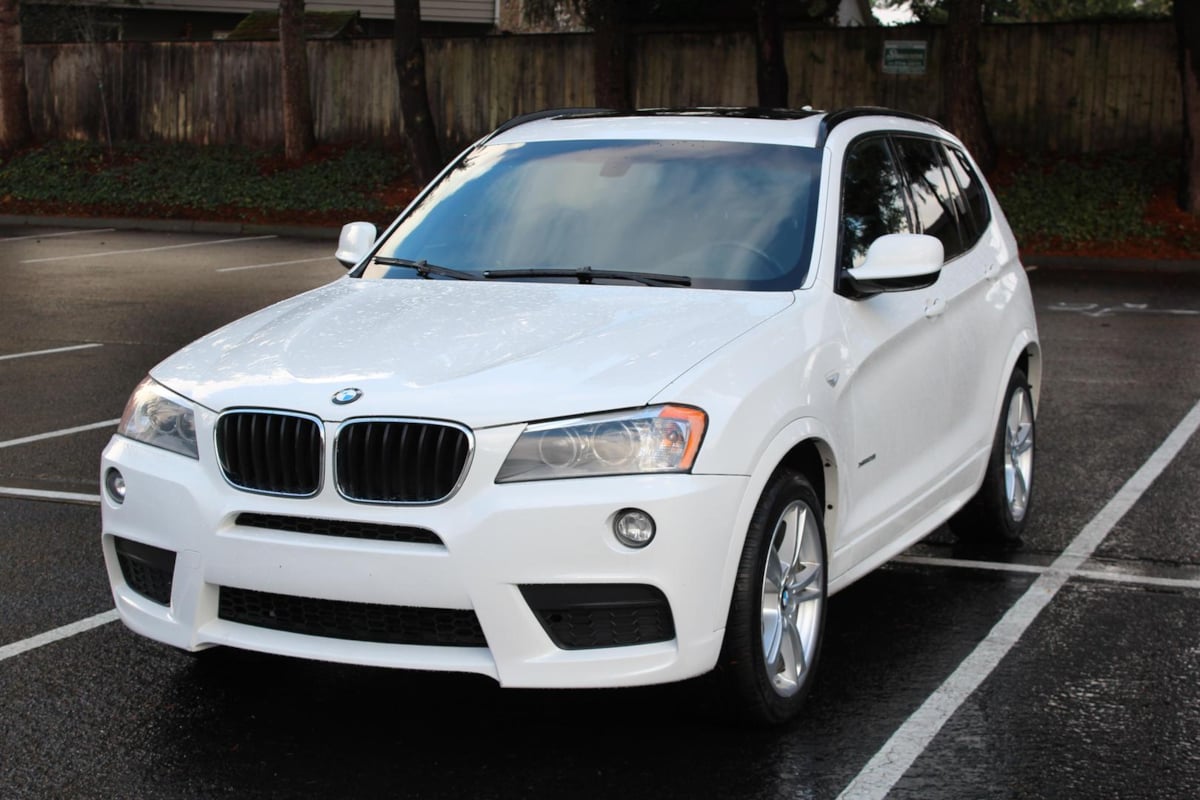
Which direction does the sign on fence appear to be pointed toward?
toward the camera

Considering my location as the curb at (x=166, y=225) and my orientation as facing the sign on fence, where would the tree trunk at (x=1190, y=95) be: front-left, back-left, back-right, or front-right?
front-right

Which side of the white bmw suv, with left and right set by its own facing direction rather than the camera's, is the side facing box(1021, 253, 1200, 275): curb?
back

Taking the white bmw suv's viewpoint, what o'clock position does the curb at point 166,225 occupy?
The curb is roughly at 4 o'clock from the white bmw suv.

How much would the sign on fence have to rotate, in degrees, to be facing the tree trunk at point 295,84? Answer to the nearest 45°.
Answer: approximately 90° to its right

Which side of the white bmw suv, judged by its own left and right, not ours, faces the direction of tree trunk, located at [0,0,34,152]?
right

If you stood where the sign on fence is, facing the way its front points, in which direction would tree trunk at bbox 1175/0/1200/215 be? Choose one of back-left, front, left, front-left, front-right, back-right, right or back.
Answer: front-left

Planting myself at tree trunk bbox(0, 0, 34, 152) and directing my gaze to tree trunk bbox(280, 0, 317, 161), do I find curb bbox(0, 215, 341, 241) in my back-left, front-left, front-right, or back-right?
front-right

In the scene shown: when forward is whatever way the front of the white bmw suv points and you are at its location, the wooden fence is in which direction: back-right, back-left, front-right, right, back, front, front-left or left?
back-right

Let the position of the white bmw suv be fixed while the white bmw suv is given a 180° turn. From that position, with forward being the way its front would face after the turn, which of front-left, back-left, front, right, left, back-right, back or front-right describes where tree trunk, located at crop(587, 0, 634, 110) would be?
front-left

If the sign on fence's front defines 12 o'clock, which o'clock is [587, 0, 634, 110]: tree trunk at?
The tree trunk is roughly at 3 o'clock from the sign on fence.

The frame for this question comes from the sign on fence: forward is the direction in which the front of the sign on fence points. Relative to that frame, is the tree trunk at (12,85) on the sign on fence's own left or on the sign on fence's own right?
on the sign on fence's own right

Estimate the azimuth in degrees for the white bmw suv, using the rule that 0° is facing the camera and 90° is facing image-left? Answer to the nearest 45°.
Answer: approximately 45°

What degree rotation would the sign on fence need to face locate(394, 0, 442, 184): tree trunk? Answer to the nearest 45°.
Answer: approximately 90° to its right

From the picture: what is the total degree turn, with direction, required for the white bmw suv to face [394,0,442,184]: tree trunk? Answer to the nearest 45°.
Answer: approximately 135° to its right

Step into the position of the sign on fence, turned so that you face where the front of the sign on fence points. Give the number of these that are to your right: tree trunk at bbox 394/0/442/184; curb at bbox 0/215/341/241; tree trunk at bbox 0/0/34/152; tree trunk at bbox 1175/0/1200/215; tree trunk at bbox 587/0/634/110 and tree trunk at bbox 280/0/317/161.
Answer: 5

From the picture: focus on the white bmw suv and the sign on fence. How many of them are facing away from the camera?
0
